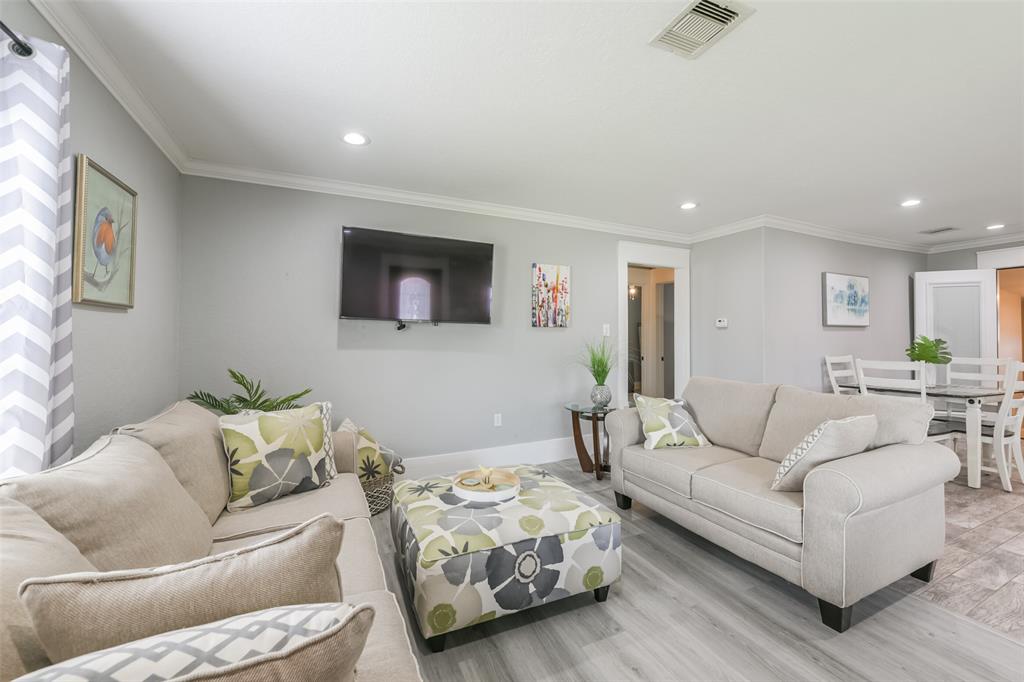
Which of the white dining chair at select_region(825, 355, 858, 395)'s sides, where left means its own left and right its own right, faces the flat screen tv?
back

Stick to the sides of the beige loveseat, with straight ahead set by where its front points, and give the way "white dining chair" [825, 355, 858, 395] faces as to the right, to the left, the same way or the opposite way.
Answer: the opposite way

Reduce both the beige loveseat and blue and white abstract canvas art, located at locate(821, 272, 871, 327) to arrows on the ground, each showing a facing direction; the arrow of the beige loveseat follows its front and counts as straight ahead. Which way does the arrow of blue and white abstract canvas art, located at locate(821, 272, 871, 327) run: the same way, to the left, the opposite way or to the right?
to the left

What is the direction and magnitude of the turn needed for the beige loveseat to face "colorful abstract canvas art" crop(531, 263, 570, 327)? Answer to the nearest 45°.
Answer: approximately 90° to its right

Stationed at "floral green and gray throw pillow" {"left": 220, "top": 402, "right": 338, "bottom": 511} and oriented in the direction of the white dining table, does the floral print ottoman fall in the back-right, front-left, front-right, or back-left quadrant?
front-right

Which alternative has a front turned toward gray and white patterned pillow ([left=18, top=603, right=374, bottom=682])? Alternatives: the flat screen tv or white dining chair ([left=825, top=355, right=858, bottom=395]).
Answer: the flat screen tv

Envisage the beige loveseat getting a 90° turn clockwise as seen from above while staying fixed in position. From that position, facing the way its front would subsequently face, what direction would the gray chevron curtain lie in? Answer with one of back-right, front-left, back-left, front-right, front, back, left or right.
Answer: left

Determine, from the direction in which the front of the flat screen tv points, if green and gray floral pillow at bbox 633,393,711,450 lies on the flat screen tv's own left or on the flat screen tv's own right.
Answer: on the flat screen tv's own left

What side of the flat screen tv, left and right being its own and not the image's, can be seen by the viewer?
front

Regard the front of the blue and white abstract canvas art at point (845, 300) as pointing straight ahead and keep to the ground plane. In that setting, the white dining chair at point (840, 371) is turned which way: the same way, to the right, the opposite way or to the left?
to the left

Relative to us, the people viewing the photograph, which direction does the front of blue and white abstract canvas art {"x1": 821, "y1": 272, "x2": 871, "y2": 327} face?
facing the viewer and to the right of the viewer

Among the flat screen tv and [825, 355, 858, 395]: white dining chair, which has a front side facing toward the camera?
the flat screen tv

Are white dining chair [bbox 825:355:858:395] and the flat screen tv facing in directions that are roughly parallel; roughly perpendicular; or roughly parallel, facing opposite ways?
roughly perpendicular

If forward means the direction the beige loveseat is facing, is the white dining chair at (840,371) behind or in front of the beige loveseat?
behind

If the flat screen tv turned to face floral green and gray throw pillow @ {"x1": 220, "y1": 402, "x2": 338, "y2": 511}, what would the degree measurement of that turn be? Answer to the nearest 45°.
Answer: approximately 45° to its right

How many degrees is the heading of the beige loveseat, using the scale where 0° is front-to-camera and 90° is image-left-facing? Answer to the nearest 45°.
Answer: approximately 45°

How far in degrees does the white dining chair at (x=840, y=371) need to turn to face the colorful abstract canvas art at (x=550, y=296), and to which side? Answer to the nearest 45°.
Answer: approximately 180°

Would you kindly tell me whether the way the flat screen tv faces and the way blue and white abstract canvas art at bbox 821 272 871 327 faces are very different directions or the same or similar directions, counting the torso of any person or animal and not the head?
same or similar directions

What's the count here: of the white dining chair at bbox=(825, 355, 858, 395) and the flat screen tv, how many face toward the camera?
1

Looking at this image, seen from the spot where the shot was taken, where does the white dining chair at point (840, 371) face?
facing away from the viewer and to the right of the viewer
